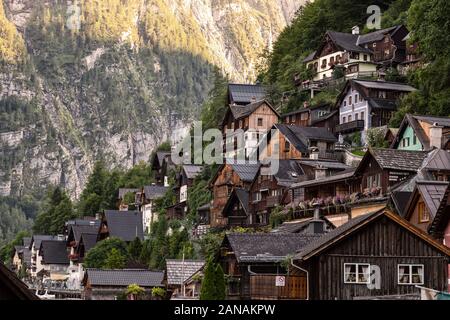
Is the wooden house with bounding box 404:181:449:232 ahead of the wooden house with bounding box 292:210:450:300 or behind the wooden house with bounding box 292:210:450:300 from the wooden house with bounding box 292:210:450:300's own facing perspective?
behind

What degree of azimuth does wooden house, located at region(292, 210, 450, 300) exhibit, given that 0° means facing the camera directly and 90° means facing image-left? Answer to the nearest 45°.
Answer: approximately 0°
